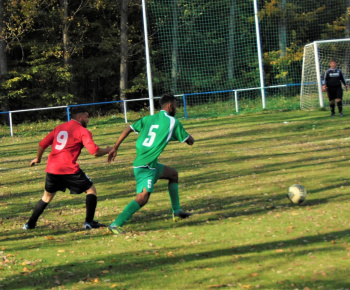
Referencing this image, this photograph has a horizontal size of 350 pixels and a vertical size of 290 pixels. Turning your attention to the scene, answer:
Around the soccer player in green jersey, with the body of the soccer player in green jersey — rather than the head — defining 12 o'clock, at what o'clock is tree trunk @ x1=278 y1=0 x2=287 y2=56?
The tree trunk is roughly at 11 o'clock from the soccer player in green jersey.

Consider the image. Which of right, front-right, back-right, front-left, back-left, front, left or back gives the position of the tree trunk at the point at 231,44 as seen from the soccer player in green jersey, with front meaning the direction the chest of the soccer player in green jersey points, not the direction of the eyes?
front-left

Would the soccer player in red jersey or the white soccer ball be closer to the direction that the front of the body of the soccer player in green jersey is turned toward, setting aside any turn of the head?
the white soccer ball

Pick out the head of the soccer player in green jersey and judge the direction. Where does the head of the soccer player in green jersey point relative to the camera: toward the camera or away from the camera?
away from the camera

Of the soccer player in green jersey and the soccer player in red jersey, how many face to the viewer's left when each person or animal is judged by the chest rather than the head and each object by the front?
0

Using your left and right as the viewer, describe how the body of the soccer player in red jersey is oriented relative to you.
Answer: facing away from the viewer and to the right of the viewer

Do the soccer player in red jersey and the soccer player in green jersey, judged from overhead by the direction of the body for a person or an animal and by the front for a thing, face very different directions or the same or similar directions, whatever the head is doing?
same or similar directions

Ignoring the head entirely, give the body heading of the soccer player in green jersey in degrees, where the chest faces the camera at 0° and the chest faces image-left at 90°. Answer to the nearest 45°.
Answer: approximately 225°

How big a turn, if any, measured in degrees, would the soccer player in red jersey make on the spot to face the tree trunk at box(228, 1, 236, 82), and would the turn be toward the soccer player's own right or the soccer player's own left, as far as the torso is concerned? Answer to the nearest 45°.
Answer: approximately 45° to the soccer player's own left

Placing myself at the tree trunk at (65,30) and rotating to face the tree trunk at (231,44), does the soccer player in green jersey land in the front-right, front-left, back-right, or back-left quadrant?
front-right

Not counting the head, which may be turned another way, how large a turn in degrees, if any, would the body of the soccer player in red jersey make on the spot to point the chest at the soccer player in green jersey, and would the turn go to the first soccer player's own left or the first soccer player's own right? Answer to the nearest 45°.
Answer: approximately 90° to the first soccer player's own right

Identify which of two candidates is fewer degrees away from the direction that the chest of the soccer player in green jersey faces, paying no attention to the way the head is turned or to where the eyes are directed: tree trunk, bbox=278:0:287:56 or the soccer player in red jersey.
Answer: the tree trunk

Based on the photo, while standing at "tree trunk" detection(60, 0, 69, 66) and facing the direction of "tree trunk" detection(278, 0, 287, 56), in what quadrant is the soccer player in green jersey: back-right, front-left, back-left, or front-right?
front-right
